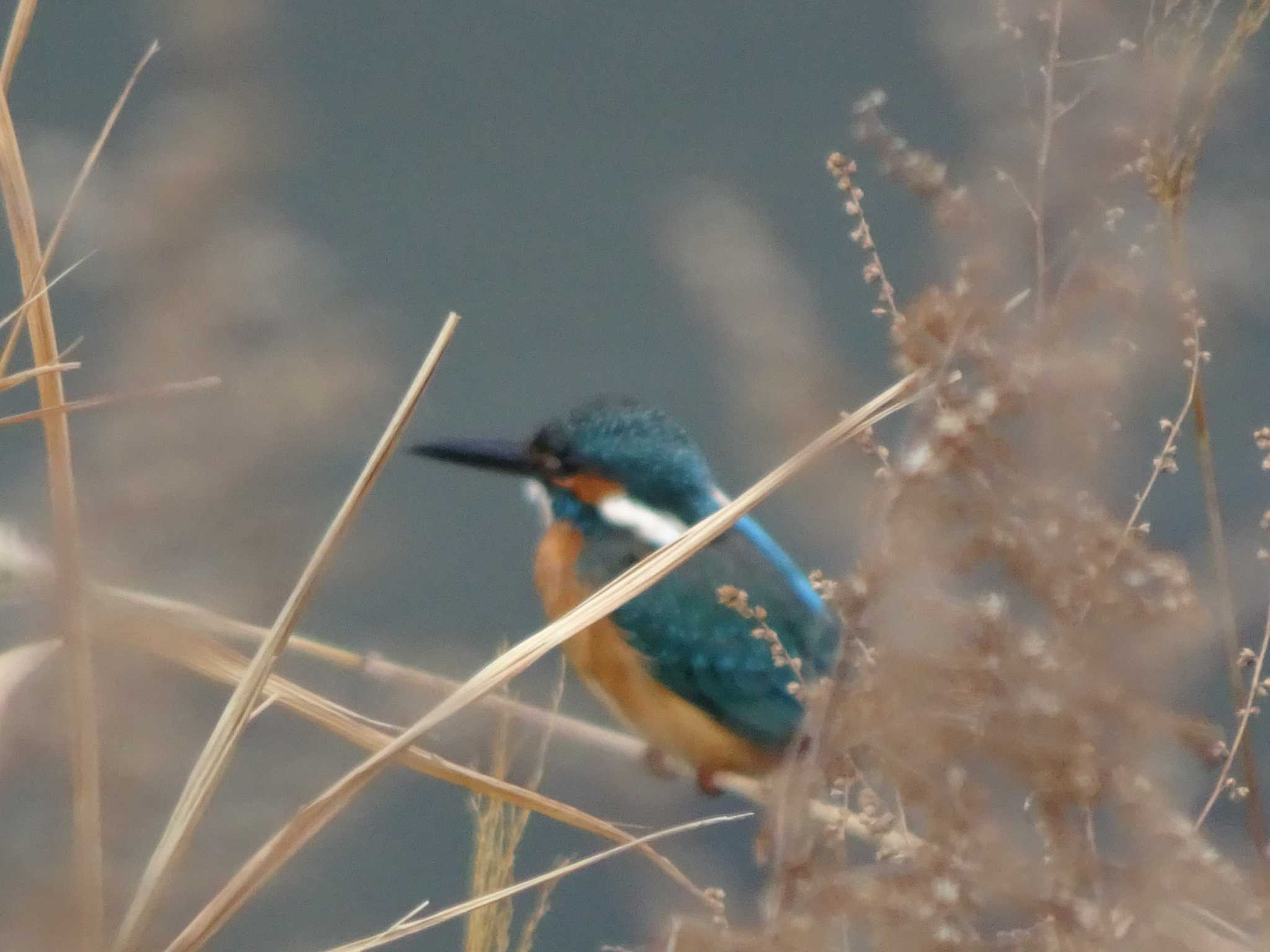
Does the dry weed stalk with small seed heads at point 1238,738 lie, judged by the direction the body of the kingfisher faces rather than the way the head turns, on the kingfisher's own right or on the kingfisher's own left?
on the kingfisher's own left

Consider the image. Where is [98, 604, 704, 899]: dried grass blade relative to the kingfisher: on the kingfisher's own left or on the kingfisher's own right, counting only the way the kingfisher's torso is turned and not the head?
on the kingfisher's own left

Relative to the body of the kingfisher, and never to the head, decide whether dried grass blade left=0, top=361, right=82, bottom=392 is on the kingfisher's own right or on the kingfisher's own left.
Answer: on the kingfisher's own left

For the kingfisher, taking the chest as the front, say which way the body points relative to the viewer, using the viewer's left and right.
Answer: facing to the left of the viewer

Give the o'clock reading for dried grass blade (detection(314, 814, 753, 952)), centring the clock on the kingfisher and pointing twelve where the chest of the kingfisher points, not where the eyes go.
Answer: The dried grass blade is roughly at 9 o'clock from the kingfisher.
